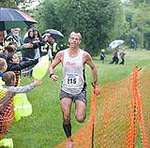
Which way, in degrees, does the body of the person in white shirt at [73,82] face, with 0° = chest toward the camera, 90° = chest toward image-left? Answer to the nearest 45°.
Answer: approximately 0°

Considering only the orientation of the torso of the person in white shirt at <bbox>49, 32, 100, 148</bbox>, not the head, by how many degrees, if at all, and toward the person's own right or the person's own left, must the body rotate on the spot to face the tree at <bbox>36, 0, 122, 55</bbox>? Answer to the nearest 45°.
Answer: approximately 180°

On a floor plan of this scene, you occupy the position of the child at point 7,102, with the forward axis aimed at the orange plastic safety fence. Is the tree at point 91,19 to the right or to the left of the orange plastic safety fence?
left

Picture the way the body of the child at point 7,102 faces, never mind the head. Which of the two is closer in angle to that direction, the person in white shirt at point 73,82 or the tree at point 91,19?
the person in white shirt

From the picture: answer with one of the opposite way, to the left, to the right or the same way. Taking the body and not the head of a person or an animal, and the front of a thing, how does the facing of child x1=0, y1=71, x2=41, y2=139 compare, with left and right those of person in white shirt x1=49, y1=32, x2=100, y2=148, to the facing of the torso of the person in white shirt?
to the left

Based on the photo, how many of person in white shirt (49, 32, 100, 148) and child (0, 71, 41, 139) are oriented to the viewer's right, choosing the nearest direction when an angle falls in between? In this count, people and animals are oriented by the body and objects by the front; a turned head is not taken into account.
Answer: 1

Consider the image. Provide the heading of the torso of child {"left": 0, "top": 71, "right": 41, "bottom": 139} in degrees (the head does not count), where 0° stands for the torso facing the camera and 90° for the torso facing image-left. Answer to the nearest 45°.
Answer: approximately 270°

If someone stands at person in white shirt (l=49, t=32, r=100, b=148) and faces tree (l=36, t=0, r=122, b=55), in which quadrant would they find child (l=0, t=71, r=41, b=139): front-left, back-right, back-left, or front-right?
back-left
